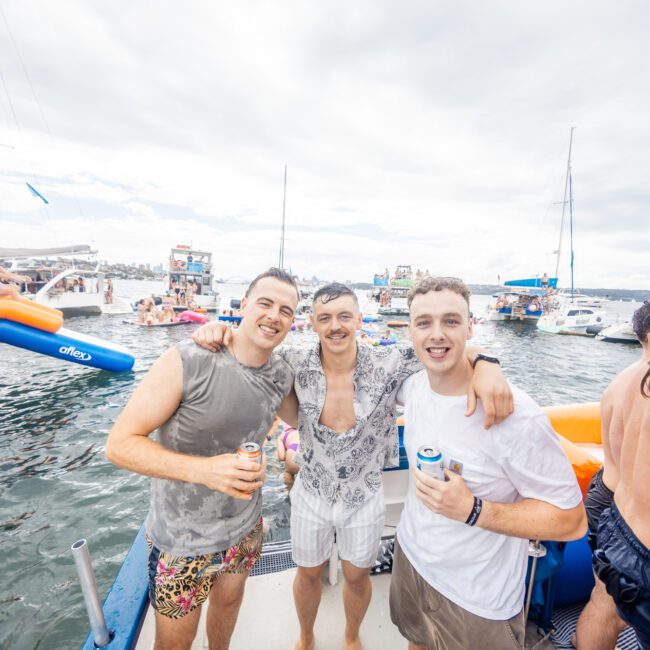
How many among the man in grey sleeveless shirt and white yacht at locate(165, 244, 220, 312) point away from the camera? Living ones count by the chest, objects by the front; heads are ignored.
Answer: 1

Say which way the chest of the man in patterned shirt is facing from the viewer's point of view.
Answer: toward the camera

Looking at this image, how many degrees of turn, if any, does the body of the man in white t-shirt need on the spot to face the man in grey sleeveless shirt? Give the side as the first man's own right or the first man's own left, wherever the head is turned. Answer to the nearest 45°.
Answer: approximately 45° to the first man's own right

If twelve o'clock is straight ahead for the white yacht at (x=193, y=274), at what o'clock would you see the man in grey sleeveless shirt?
The man in grey sleeveless shirt is roughly at 6 o'clock from the white yacht.

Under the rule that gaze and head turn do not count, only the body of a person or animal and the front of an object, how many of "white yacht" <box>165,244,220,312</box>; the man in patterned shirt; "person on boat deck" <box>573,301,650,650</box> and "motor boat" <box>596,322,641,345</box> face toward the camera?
1

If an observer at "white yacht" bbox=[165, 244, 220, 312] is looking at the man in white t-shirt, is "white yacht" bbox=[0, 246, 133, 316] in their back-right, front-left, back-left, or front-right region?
front-right

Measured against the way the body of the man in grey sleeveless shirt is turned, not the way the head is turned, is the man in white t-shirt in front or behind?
in front
